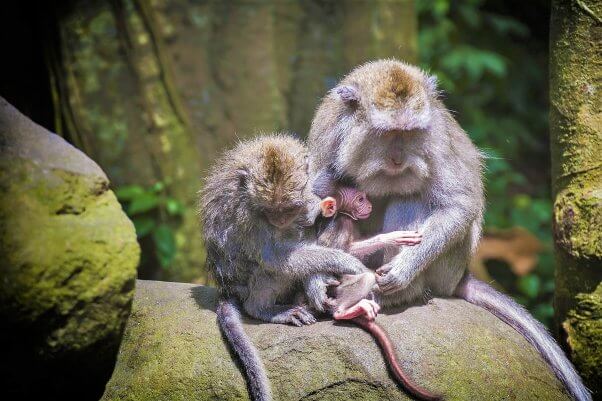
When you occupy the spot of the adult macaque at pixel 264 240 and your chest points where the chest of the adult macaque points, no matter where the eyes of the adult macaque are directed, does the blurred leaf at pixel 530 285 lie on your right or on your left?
on your left

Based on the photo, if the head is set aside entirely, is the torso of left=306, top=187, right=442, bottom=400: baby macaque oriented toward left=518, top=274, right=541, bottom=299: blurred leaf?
no

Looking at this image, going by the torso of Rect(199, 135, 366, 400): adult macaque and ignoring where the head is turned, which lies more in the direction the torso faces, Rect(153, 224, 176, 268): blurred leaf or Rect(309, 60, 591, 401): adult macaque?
the adult macaque

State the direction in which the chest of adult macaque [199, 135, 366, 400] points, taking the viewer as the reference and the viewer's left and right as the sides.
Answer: facing the viewer and to the right of the viewer

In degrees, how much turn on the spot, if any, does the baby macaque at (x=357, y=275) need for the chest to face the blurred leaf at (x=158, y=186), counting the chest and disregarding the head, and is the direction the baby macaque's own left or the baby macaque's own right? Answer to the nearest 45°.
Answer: approximately 135° to the baby macaque's own left
